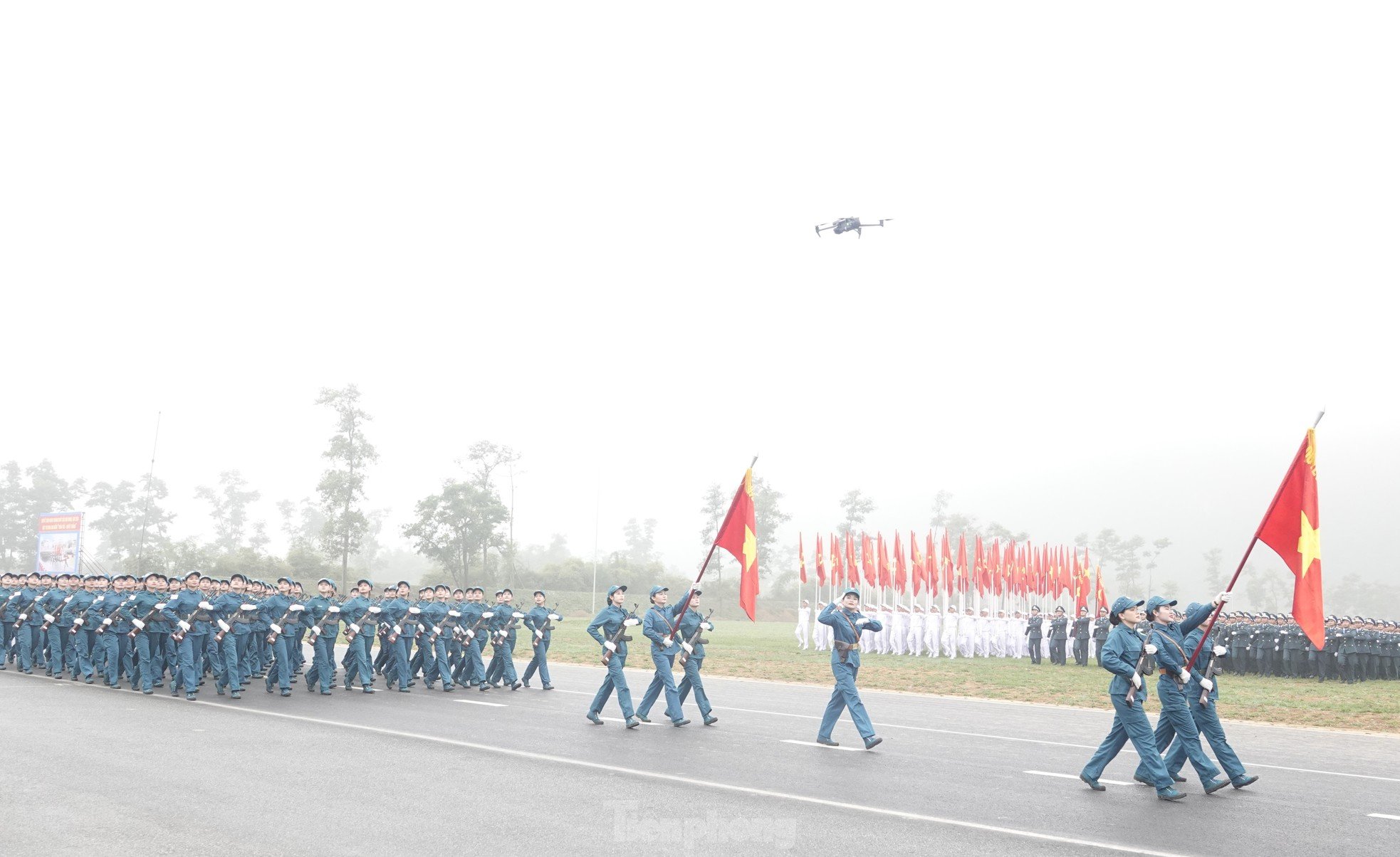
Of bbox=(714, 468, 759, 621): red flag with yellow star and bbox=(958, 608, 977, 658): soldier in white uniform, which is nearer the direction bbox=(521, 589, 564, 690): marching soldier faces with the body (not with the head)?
the red flag with yellow star

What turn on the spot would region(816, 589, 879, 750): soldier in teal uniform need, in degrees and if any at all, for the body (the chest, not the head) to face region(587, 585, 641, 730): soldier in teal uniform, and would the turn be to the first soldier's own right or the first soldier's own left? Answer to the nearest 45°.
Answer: approximately 180°

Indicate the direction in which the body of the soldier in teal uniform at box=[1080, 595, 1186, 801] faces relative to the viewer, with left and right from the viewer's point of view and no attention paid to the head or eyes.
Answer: facing to the right of the viewer

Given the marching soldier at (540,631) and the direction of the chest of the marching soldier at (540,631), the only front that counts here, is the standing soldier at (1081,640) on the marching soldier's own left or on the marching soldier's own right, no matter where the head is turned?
on the marching soldier's own left

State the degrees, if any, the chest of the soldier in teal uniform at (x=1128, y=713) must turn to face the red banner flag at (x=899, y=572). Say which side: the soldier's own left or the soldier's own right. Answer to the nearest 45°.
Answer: approximately 90° to the soldier's own left

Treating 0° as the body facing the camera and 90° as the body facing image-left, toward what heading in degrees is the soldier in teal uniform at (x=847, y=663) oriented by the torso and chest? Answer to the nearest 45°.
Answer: approximately 315°

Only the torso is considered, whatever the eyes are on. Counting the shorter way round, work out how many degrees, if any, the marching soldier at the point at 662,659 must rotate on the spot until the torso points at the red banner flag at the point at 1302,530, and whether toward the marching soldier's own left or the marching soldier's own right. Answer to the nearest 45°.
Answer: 0° — they already face it
